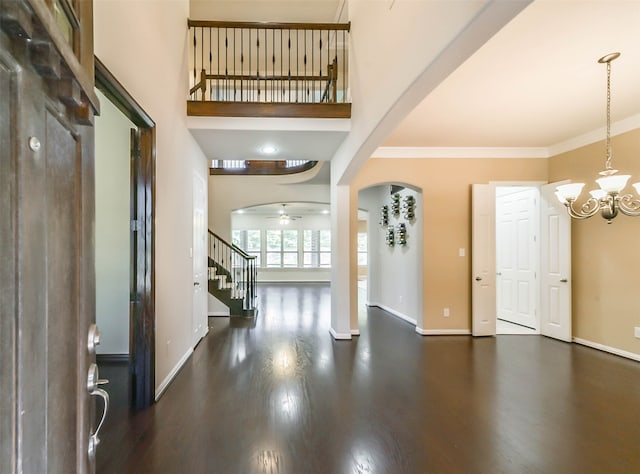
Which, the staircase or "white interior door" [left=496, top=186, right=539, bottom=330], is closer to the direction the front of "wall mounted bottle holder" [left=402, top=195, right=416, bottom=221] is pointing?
the staircase

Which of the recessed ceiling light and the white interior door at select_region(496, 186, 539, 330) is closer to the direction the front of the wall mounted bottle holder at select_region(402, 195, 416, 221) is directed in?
the recessed ceiling light

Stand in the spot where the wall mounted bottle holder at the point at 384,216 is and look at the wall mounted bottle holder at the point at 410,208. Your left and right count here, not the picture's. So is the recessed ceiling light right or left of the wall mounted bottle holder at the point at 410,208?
right

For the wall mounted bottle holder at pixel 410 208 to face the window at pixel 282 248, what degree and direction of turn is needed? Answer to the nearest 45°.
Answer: approximately 90° to its right

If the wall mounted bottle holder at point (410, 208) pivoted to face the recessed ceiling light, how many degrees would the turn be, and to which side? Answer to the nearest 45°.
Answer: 0° — it already faces it

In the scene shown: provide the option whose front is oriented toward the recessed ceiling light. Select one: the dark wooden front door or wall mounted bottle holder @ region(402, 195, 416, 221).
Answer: the wall mounted bottle holder

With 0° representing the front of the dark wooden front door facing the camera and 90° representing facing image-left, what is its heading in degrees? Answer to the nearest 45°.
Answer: approximately 315°

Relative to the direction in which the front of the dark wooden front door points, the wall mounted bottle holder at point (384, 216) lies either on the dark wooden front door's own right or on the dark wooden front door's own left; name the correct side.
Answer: on the dark wooden front door's own left

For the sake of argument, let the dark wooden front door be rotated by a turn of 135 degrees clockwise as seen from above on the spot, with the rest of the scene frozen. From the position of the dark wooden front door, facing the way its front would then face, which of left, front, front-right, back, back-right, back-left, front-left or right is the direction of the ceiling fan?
back-right

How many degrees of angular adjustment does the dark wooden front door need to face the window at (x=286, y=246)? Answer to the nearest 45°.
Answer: approximately 90° to its left

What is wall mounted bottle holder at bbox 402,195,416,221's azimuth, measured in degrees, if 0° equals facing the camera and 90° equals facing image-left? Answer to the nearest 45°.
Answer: approximately 45°
